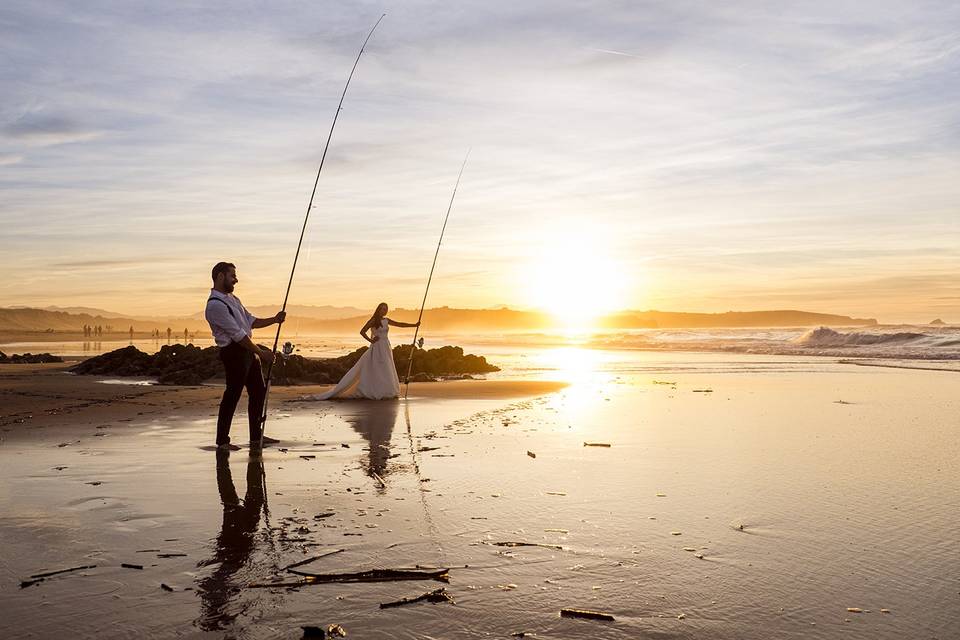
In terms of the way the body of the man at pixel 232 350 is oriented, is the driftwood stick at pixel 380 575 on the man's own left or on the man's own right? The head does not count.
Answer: on the man's own right

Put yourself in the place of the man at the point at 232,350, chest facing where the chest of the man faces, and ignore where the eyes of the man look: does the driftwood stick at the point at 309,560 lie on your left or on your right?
on your right

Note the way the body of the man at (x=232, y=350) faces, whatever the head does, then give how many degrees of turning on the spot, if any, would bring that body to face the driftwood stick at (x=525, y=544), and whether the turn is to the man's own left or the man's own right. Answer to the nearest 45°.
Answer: approximately 90° to the man's own right

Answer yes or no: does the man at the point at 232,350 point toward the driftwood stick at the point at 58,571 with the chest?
no

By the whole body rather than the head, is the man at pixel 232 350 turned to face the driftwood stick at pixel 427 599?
no

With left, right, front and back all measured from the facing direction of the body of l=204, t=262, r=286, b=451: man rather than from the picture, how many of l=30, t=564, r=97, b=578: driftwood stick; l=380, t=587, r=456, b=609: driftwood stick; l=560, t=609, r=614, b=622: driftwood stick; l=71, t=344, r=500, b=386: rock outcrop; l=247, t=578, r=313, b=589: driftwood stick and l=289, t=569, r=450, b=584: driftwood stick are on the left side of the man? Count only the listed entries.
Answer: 1

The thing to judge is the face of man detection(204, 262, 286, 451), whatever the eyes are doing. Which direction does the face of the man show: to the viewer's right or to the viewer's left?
to the viewer's right

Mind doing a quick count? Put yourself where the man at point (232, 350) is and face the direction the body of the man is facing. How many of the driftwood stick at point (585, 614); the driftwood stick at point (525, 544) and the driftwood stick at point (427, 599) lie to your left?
0

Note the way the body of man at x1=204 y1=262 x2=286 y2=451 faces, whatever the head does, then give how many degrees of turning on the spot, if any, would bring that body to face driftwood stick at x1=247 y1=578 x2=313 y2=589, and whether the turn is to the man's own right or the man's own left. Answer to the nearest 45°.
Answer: approximately 90° to the man's own right

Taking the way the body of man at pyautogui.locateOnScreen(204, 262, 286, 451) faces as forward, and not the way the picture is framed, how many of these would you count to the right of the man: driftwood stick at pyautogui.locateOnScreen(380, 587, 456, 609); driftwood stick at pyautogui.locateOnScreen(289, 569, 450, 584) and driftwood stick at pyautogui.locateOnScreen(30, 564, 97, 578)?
3

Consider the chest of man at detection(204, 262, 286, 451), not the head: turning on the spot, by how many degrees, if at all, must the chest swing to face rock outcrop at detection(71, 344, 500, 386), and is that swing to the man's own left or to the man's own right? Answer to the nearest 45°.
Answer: approximately 90° to the man's own left

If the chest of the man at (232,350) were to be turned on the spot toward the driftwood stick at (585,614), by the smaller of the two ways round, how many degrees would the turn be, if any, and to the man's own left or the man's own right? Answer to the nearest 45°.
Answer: approximately 90° to the man's own right

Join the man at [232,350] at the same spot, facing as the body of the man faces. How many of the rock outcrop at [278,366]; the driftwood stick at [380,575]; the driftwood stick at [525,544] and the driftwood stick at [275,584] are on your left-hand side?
1

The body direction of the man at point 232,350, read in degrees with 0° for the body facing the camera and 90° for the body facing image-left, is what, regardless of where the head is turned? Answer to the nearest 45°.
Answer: approximately 270°
